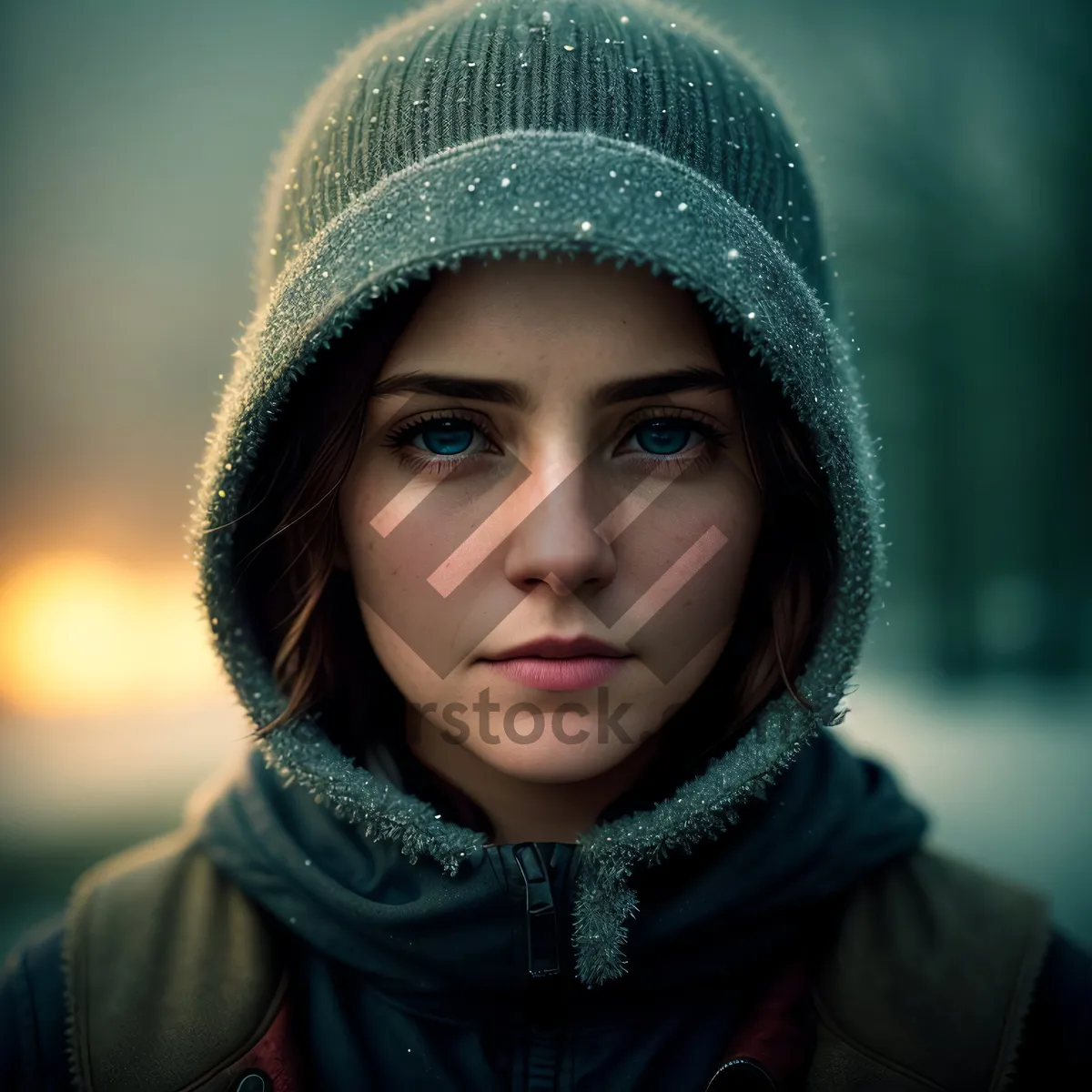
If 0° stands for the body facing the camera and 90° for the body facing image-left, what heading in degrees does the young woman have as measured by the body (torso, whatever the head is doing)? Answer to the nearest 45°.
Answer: approximately 0°
